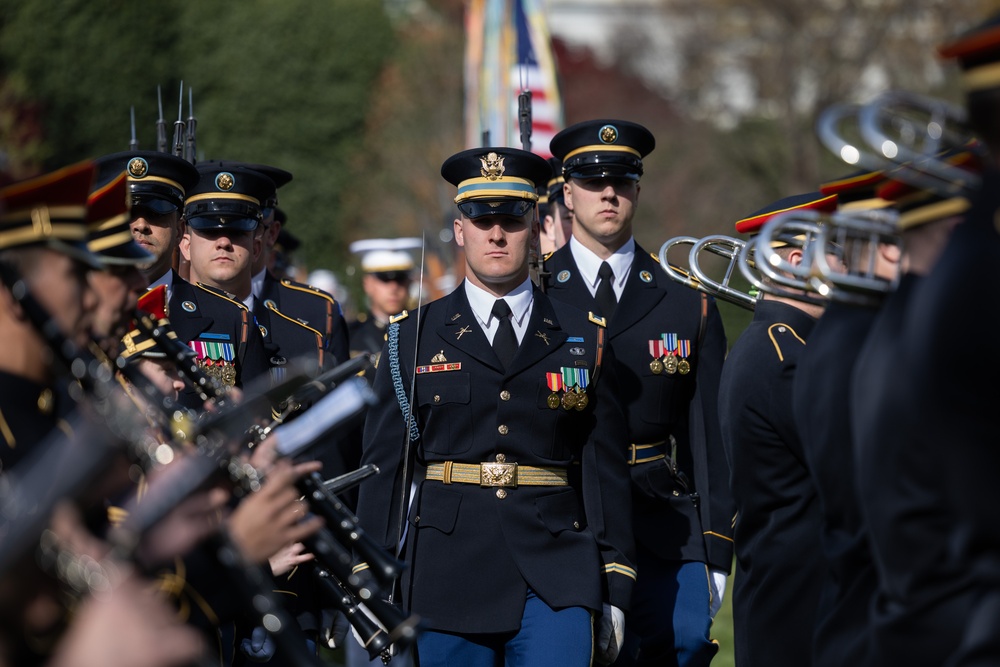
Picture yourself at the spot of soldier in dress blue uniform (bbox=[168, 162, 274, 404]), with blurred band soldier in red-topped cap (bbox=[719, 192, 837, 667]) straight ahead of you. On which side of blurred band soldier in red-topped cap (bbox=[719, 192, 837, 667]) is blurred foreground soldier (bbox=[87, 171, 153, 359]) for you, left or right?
right

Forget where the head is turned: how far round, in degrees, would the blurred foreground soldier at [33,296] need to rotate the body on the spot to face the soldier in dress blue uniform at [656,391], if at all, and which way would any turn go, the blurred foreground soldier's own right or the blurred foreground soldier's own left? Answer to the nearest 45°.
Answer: approximately 45° to the blurred foreground soldier's own left

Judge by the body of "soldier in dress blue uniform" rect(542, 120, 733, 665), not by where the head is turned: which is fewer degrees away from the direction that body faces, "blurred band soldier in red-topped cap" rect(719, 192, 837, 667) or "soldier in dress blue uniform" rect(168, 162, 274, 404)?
the blurred band soldier in red-topped cap

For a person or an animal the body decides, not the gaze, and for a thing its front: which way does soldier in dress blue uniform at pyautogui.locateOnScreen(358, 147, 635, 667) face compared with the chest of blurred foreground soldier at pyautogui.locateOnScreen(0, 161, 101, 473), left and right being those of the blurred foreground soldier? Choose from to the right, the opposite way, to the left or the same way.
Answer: to the right

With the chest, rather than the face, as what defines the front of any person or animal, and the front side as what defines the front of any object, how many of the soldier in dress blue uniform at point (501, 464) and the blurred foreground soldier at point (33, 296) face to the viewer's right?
1

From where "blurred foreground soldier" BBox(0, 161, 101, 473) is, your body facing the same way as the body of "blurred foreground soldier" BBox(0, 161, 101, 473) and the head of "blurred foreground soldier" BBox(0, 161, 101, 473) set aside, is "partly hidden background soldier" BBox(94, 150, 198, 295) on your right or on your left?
on your left

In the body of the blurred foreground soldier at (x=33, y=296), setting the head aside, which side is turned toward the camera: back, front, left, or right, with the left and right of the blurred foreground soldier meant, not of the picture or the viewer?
right
